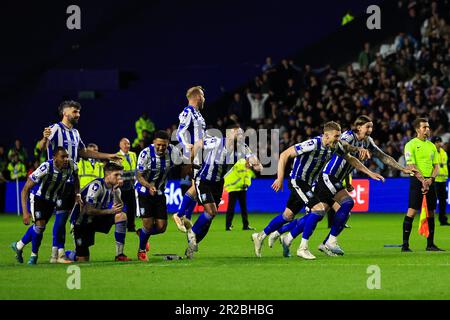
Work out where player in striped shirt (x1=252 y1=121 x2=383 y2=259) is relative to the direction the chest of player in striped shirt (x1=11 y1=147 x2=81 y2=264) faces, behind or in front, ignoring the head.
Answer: in front

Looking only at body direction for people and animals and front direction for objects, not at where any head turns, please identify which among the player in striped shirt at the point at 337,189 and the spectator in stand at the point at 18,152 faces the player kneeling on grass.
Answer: the spectator in stand

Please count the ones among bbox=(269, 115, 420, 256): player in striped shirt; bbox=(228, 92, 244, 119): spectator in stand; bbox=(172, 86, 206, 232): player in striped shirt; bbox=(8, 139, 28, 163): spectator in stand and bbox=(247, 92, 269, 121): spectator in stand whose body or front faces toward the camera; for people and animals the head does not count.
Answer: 3

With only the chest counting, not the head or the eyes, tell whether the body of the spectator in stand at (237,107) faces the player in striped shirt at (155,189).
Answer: yes

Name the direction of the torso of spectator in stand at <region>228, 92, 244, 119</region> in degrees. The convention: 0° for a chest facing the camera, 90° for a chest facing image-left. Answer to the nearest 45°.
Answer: approximately 0°

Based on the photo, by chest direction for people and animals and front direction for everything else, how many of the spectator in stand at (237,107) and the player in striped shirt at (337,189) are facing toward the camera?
1

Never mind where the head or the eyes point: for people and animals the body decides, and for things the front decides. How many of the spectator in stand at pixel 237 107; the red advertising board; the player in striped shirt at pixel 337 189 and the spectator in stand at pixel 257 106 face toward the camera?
3
